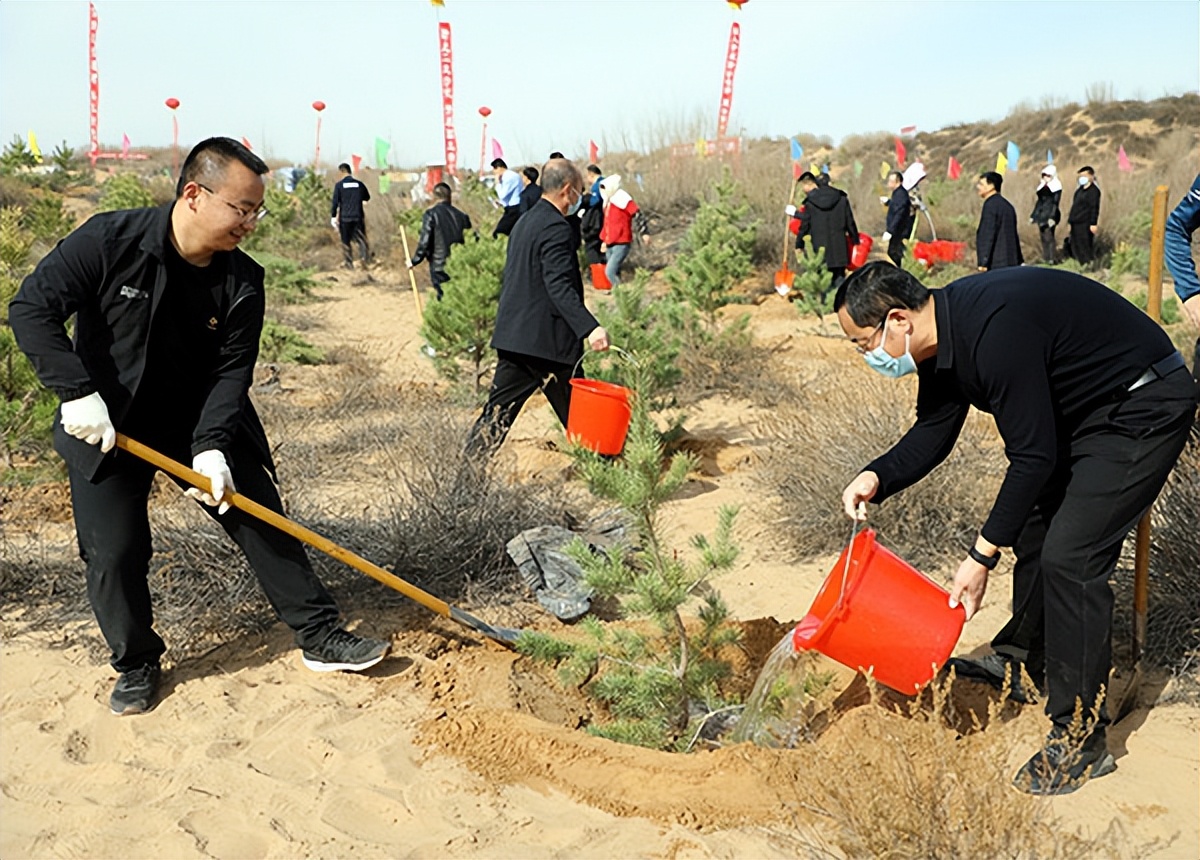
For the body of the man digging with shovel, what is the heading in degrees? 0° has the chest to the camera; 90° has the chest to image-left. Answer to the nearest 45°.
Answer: approximately 315°

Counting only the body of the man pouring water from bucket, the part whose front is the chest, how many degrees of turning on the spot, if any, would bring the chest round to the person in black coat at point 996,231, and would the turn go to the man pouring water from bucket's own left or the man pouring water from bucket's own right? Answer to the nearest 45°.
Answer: approximately 90° to the man pouring water from bucket's own right

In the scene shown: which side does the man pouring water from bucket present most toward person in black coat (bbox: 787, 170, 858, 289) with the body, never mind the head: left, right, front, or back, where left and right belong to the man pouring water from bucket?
right

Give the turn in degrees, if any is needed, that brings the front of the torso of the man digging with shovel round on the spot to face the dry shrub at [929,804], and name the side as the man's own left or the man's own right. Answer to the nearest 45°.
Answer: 0° — they already face it

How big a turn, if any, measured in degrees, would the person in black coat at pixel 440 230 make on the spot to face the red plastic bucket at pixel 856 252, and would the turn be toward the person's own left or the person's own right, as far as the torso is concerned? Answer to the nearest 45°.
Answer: approximately 90° to the person's own right

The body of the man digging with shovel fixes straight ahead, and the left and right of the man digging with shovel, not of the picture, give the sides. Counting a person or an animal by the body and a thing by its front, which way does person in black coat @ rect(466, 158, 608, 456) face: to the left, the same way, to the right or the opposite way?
to the left

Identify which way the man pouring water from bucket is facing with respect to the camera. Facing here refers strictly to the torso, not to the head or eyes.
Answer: to the viewer's left

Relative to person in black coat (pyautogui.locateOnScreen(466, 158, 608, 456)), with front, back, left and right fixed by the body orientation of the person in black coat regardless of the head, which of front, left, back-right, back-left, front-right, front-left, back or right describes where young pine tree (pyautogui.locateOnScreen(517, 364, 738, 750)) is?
back-right

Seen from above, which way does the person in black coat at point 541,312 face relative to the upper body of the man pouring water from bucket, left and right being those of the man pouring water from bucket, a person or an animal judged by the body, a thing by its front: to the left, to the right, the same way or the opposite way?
to the right

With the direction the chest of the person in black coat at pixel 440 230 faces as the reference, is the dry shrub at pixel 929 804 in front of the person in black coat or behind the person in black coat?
behind

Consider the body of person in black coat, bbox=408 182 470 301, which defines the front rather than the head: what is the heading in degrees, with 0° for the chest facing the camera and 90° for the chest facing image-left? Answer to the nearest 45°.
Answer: approximately 180°
